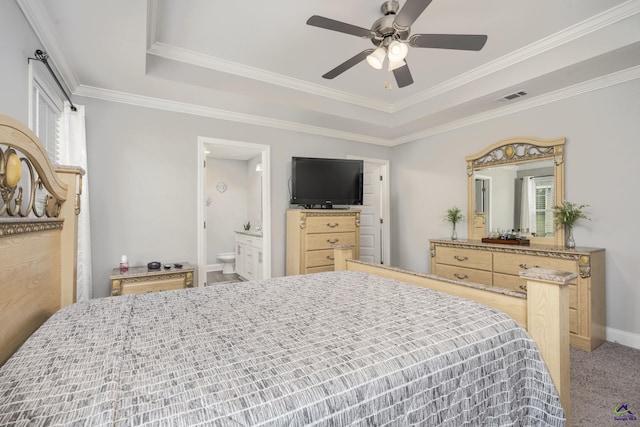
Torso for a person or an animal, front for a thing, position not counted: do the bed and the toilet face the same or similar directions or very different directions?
very different directions

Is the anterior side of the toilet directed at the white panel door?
no

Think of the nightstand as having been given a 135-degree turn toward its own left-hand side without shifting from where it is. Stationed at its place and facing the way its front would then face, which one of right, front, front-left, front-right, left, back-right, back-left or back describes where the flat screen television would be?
front-right

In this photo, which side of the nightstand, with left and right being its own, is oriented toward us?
front

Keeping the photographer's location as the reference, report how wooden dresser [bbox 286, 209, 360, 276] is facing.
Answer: facing the viewer and to the right of the viewer

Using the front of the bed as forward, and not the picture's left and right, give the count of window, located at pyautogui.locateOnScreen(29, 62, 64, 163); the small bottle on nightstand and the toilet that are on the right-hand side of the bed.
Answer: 0

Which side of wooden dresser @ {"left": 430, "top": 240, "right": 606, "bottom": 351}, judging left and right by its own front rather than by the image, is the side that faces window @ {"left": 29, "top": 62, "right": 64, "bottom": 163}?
front

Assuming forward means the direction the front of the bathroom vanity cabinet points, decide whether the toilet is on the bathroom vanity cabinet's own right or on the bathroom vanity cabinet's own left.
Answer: on the bathroom vanity cabinet's own right

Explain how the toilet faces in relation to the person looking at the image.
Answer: facing the viewer and to the left of the viewer

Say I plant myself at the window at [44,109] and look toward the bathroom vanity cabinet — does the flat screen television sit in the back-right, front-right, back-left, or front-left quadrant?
front-right

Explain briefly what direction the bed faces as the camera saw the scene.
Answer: facing away from the viewer and to the right of the viewer
